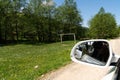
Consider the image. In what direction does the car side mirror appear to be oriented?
toward the camera
